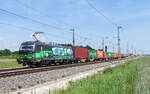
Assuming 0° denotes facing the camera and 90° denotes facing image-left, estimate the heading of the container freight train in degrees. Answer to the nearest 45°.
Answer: approximately 45°
